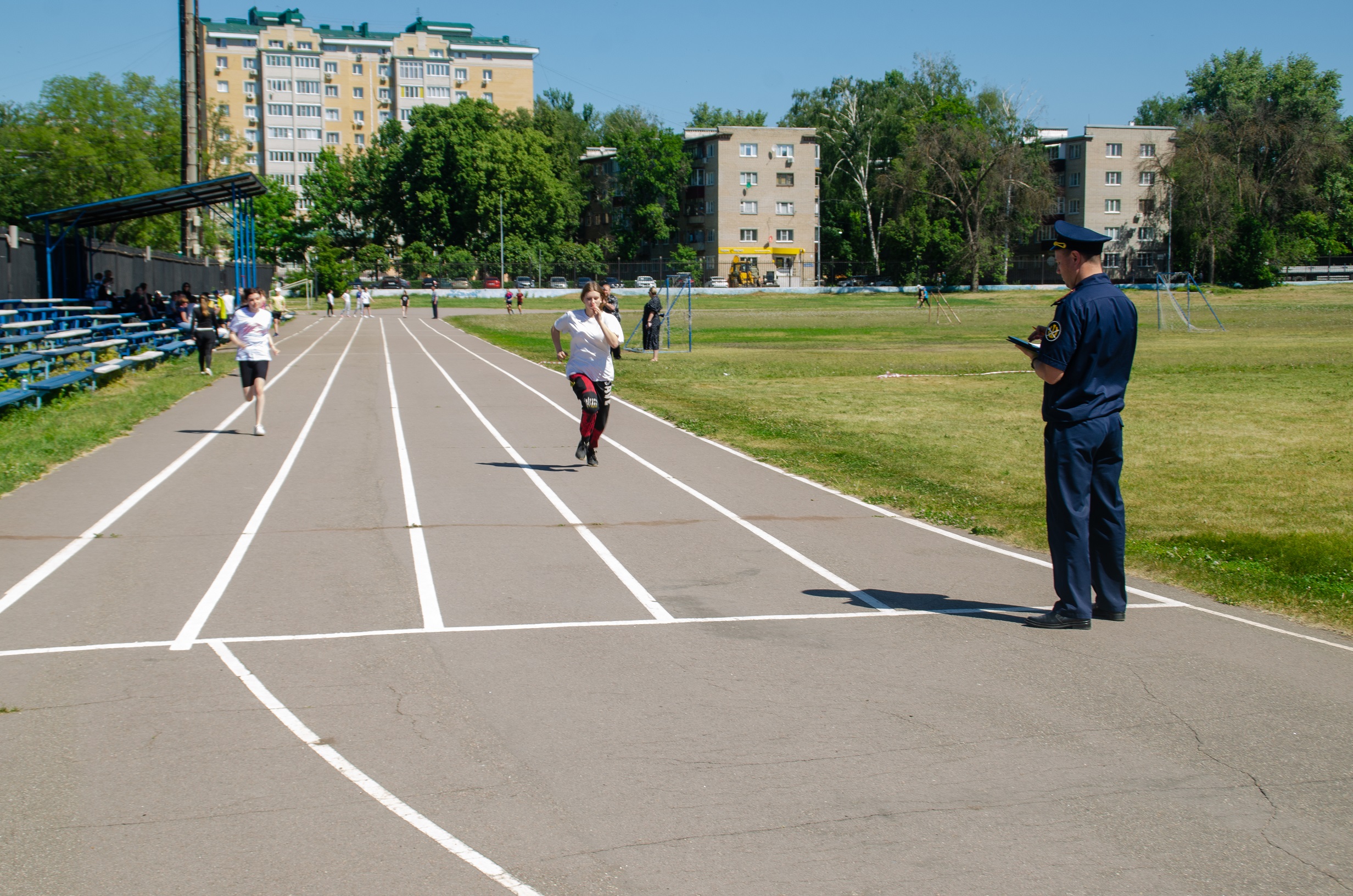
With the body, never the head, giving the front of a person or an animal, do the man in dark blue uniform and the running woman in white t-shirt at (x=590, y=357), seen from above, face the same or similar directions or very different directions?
very different directions

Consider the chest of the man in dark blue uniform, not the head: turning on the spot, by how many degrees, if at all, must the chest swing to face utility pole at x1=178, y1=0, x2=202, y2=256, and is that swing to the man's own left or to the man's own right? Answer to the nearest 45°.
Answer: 0° — they already face it

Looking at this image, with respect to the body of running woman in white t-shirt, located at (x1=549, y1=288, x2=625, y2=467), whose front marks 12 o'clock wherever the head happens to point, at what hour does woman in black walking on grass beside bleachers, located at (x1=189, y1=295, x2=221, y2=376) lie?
The woman in black walking on grass beside bleachers is roughly at 5 o'clock from the running woman in white t-shirt.

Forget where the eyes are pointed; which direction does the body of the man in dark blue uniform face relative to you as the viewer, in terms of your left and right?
facing away from the viewer and to the left of the viewer

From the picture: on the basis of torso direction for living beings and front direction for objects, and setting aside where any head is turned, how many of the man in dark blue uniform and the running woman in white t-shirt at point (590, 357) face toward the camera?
1

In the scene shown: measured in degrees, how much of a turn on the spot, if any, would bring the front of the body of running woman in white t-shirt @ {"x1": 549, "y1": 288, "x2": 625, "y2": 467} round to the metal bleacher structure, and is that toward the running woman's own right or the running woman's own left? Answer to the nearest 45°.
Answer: approximately 135° to the running woman's own right

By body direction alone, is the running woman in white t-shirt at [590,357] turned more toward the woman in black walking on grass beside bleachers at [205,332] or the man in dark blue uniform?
the man in dark blue uniform

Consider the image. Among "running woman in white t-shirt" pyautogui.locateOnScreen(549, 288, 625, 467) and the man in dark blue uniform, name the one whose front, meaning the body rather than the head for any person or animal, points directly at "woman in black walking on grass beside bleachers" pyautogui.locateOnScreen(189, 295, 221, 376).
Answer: the man in dark blue uniform

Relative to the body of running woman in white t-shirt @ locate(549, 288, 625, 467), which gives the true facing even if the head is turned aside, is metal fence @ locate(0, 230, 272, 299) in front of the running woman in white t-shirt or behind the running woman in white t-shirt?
behind

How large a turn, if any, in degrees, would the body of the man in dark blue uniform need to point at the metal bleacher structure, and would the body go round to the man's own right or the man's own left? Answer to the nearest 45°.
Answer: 0° — they already face it
